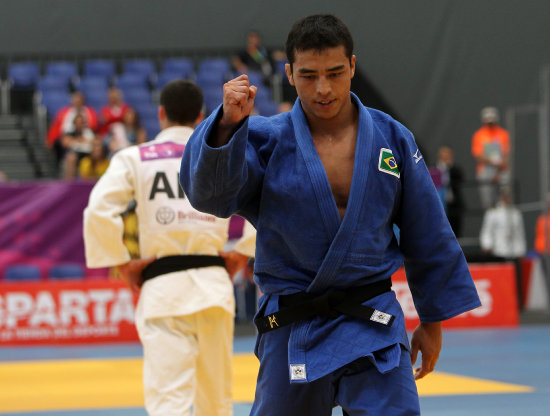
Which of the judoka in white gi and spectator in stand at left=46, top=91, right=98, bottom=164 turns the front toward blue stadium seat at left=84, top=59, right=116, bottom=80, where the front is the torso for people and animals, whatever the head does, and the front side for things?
the judoka in white gi

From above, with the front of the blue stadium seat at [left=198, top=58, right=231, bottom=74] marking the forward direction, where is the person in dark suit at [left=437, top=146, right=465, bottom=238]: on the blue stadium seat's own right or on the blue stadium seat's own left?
on the blue stadium seat's own left

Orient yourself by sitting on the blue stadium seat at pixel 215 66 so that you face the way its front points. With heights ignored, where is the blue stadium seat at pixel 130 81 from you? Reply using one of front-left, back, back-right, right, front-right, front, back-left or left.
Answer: right

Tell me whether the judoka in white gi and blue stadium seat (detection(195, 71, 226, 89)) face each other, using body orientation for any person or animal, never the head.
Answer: yes

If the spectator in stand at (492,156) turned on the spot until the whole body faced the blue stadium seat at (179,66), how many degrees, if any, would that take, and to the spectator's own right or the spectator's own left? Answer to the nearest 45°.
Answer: approximately 90° to the spectator's own right

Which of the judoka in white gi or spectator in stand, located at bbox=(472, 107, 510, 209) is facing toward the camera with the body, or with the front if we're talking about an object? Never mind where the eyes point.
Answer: the spectator in stand

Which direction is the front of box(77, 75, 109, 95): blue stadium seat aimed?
toward the camera

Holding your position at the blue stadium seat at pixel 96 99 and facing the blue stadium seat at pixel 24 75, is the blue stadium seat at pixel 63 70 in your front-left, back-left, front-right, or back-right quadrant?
front-right

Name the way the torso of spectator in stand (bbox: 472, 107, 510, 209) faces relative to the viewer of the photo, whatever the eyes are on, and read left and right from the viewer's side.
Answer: facing the viewer

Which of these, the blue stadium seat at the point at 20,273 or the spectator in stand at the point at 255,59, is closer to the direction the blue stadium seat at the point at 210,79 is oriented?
the blue stadium seat

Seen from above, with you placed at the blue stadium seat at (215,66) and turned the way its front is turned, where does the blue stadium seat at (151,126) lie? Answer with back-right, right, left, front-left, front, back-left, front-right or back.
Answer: front-right

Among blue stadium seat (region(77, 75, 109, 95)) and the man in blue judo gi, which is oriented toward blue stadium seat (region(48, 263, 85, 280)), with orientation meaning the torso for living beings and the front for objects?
blue stadium seat (region(77, 75, 109, 95))

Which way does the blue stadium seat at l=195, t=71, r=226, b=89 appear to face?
toward the camera

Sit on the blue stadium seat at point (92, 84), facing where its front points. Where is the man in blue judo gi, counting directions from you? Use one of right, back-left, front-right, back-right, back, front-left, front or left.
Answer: front

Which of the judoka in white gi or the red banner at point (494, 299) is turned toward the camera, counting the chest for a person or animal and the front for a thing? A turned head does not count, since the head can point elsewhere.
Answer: the red banner

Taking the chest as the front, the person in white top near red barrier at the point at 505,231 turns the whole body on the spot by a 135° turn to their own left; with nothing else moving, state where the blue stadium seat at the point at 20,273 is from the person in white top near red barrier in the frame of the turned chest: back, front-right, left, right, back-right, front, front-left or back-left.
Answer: back

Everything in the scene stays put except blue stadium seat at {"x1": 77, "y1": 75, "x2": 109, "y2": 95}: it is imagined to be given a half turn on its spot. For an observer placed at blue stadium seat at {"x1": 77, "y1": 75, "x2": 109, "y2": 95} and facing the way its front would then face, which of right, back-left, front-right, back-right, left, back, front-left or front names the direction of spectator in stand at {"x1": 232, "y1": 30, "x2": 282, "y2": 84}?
right

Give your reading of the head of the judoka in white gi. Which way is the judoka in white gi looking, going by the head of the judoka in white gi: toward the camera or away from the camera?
away from the camera
